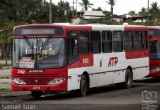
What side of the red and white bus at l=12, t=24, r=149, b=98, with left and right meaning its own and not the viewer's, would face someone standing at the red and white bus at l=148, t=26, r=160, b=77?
back

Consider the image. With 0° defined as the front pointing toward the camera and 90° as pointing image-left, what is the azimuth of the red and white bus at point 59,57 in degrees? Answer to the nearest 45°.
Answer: approximately 45°
